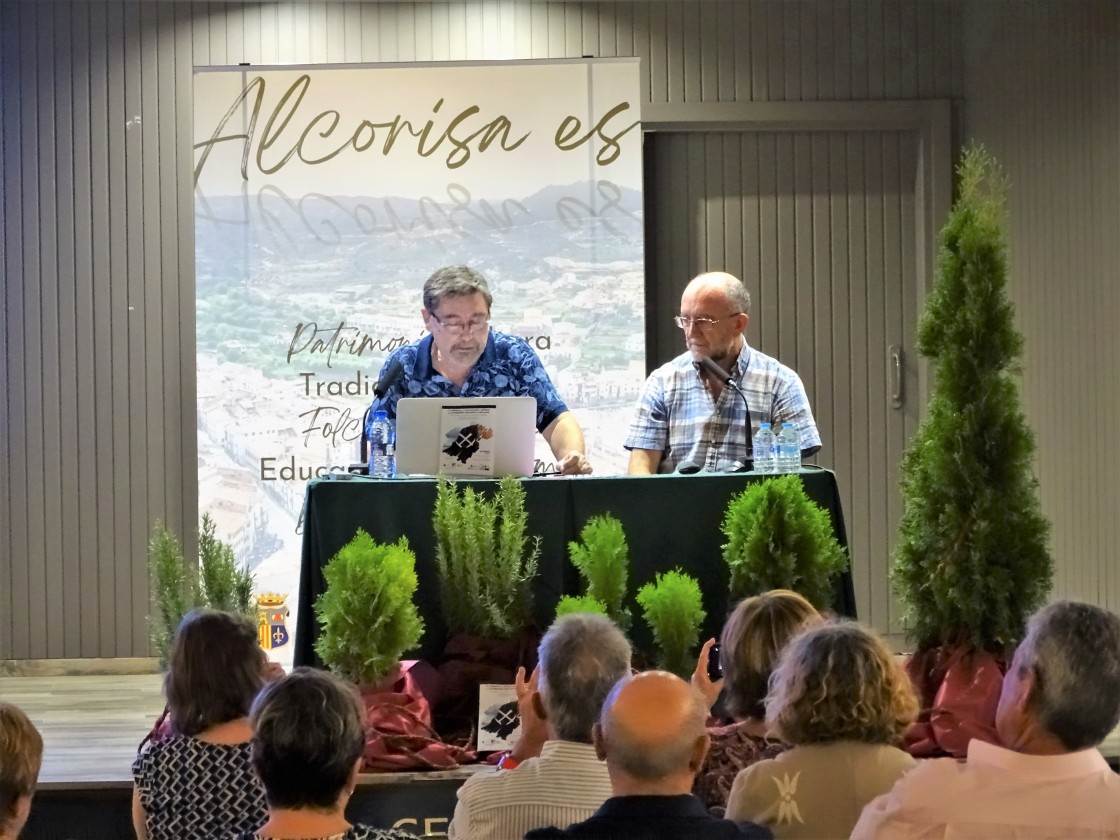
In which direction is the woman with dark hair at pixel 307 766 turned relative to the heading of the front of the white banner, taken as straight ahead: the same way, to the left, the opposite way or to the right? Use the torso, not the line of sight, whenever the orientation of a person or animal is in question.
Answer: the opposite way

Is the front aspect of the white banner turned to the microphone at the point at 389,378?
yes

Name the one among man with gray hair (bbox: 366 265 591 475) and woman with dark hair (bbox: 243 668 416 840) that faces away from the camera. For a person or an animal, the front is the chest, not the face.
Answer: the woman with dark hair

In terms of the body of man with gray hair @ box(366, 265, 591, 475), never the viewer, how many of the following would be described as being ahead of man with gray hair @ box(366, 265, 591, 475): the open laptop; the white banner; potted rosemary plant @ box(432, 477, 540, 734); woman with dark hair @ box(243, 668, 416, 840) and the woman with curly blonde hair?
4

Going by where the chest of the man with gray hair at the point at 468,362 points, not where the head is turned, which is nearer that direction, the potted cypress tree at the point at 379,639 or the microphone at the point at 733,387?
the potted cypress tree

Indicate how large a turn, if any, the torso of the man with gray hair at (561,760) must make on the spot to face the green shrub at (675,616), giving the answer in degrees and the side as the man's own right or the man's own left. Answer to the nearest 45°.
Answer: approximately 45° to the man's own right

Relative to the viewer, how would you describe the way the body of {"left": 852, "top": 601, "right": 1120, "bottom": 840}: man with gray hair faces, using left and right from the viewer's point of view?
facing away from the viewer and to the left of the viewer

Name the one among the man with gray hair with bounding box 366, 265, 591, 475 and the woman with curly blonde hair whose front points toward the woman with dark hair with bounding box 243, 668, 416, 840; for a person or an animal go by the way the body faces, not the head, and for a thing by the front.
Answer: the man with gray hair

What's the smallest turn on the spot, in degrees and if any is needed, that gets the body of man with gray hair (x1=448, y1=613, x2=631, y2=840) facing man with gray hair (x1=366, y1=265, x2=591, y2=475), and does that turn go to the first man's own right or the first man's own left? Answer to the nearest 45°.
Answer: approximately 45° to the first man's own right

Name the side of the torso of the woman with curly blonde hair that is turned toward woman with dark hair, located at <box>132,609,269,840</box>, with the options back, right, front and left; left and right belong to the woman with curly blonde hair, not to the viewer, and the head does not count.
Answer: left

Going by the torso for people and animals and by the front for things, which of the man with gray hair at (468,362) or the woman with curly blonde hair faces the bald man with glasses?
the woman with curly blonde hair

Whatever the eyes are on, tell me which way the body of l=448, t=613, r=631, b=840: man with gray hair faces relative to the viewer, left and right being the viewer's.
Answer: facing away from the viewer and to the left of the viewer

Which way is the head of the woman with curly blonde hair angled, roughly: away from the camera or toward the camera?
away from the camera

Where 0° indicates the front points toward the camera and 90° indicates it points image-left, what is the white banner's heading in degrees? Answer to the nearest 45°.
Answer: approximately 0°
